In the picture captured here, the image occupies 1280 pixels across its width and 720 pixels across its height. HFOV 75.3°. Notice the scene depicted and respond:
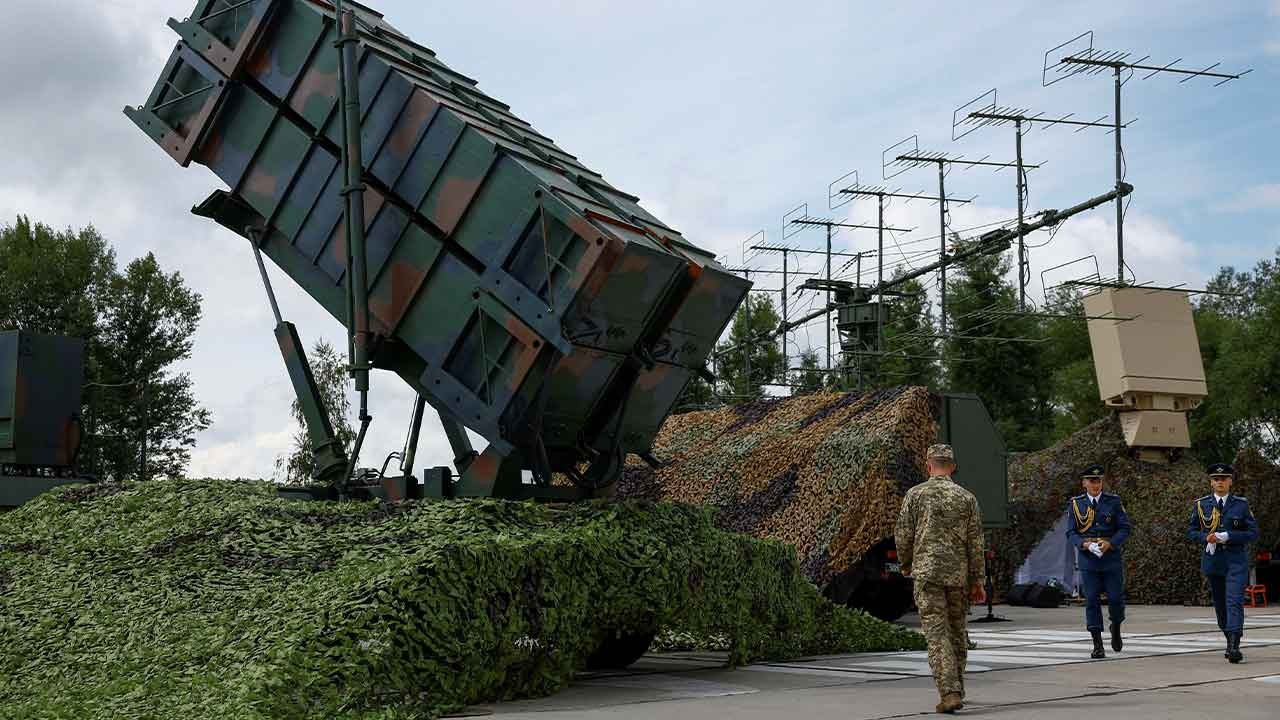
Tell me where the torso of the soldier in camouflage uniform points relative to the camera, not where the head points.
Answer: away from the camera

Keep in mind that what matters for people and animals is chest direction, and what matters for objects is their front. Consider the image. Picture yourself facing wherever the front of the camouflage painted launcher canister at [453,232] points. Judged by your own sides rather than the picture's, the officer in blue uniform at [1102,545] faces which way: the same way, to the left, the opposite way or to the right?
to the left

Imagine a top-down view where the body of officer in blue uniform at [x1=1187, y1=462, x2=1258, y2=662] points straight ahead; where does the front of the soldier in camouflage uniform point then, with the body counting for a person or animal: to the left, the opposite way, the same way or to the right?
the opposite way

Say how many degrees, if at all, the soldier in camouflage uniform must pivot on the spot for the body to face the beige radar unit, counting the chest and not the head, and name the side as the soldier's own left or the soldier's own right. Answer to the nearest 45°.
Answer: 0° — they already face it

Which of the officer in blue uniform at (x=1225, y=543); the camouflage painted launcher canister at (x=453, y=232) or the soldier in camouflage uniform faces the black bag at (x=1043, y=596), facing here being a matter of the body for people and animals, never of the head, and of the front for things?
the soldier in camouflage uniform

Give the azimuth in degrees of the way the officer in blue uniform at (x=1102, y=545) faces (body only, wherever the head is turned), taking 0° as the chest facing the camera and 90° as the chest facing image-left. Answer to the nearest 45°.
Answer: approximately 0°

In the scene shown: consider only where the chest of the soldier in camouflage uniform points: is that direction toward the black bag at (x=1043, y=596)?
yes

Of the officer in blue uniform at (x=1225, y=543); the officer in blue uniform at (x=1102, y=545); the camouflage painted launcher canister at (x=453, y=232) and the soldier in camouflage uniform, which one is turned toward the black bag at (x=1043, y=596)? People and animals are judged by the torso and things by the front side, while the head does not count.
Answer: the soldier in camouflage uniform

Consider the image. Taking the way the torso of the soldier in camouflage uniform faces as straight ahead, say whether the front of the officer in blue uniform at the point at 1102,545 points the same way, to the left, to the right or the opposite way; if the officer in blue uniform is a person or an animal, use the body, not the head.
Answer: the opposite way

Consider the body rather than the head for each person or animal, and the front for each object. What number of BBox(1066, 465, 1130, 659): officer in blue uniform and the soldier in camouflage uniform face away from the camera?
1
